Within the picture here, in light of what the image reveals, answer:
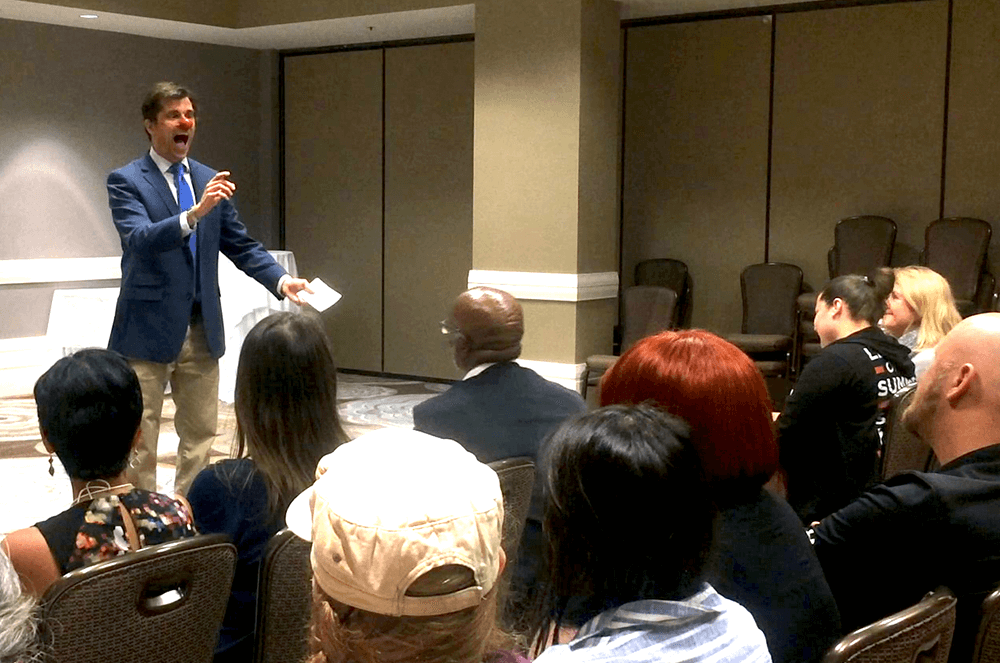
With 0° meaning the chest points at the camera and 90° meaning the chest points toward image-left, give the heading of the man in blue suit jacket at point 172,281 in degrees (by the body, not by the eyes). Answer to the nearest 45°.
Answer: approximately 315°

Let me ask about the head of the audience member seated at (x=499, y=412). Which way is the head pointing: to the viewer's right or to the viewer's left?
to the viewer's left

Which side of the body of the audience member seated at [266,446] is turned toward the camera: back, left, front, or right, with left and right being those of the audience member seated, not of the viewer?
back

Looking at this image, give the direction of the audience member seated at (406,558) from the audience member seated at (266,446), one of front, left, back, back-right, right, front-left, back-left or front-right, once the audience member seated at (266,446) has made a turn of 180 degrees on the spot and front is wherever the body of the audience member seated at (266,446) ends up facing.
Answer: front

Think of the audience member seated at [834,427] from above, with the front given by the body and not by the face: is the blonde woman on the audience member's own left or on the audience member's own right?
on the audience member's own right

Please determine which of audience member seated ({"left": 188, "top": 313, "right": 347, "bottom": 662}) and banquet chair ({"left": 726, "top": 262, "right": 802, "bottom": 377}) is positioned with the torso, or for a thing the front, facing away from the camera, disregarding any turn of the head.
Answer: the audience member seated

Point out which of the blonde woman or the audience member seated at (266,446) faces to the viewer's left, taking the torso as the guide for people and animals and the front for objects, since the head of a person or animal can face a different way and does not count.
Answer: the blonde woman

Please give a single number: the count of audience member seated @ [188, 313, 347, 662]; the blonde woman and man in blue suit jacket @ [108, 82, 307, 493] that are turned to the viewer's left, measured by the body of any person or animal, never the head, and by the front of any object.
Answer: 1

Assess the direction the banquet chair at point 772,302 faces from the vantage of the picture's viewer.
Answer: facing the viewer and to the left of the viewer

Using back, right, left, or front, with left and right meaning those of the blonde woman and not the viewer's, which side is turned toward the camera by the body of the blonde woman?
left

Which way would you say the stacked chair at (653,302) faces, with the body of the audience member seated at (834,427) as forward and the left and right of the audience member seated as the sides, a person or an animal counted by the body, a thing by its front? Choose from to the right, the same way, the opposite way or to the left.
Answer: to the left

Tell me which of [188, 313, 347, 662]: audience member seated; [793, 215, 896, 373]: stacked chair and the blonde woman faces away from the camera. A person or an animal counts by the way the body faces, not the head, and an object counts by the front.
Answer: the audience member seated

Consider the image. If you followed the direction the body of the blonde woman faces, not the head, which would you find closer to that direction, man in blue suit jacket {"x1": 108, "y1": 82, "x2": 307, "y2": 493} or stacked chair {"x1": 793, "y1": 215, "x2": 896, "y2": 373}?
the man in blue suit jacket

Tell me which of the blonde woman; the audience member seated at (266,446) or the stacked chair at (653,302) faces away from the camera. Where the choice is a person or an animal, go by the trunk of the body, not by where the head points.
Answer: the audience member seated

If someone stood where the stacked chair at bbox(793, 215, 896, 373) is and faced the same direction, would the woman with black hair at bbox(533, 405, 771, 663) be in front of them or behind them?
in front

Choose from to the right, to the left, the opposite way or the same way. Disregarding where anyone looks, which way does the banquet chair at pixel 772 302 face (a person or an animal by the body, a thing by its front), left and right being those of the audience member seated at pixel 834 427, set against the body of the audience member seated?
to the left

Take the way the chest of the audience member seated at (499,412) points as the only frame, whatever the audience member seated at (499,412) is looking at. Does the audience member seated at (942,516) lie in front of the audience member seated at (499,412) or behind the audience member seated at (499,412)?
behind

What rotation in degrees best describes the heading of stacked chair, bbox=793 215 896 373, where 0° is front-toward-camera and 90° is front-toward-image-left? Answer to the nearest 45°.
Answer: approximately 45°

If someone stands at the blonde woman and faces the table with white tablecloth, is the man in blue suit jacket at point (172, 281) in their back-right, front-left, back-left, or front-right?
front-left
